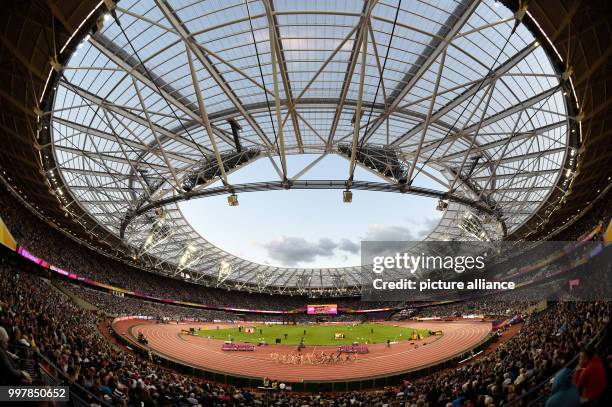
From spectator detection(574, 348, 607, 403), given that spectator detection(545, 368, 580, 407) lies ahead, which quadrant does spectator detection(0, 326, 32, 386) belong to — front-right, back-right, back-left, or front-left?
front-right

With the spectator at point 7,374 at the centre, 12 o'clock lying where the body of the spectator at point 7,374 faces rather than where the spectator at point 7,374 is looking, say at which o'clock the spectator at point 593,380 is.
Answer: the spectator at point 593,380 is roughly at 1 o'clock from the spectator at point 7,374.

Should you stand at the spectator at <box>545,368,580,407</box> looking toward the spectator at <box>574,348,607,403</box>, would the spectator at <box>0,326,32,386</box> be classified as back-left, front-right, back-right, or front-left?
back-left

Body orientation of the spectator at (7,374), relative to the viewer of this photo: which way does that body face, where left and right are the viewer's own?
facing to the right of the viewer

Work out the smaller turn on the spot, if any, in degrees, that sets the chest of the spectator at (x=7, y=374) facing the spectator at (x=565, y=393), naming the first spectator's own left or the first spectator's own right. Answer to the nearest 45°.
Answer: approximately 45° to the first spectator's own right
